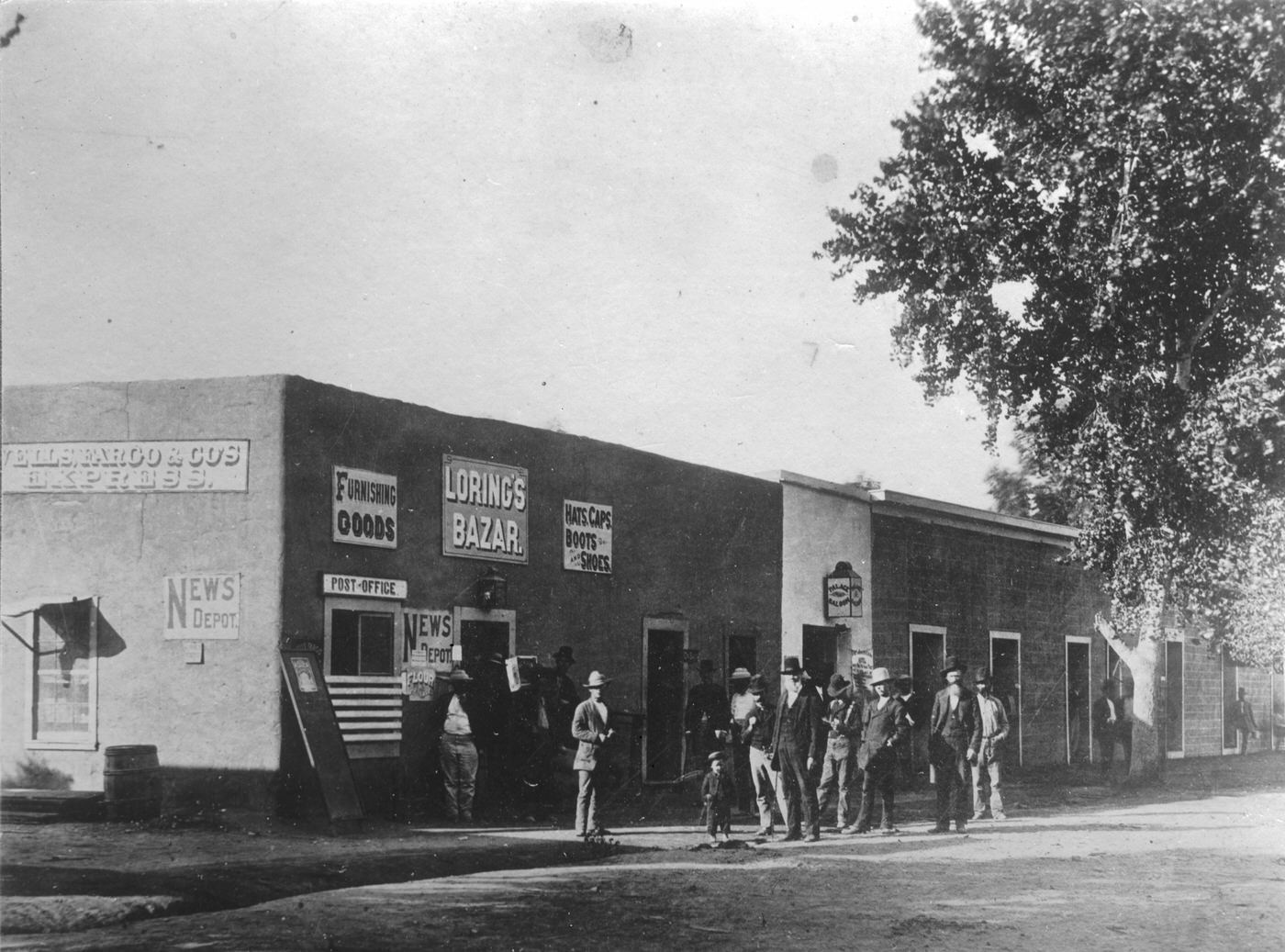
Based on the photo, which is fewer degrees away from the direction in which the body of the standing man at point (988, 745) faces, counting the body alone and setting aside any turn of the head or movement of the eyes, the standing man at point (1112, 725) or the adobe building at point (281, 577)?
the adobe building

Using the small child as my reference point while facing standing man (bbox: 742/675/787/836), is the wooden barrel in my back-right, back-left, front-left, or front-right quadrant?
back-left

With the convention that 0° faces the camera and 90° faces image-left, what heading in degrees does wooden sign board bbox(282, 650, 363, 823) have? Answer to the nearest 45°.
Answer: approximately 315°

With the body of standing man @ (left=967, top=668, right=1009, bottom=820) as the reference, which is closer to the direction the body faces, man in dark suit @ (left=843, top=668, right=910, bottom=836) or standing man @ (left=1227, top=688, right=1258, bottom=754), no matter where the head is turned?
the man in dark suit

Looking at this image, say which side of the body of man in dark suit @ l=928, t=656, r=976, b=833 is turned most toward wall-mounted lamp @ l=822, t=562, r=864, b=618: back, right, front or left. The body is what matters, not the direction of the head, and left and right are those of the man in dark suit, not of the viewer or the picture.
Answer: back

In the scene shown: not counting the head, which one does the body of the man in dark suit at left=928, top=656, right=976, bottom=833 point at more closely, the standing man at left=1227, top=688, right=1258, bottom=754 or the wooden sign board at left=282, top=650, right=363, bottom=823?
the wooden sign board

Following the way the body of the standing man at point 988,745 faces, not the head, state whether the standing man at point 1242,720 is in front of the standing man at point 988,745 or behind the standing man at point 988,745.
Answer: behind
